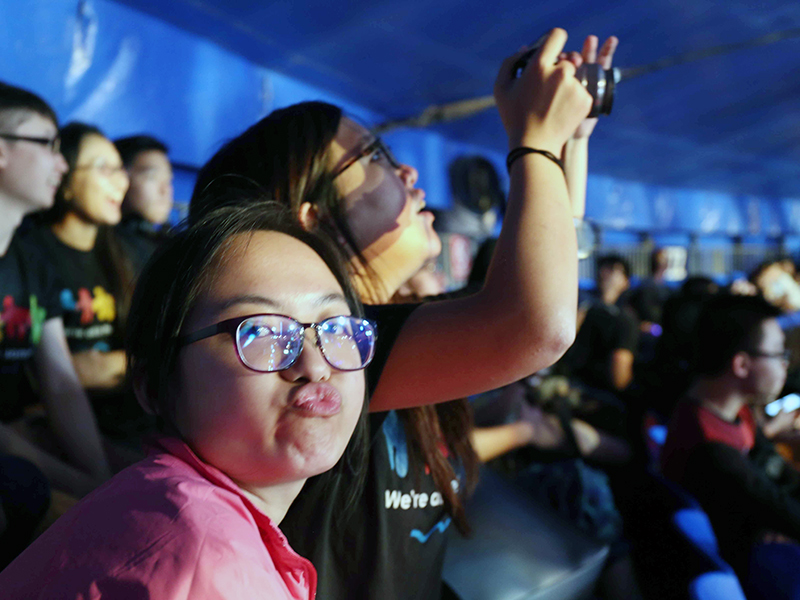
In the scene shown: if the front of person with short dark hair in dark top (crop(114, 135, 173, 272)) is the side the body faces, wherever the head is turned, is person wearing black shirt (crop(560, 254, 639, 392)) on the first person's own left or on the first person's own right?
on the first person's own left

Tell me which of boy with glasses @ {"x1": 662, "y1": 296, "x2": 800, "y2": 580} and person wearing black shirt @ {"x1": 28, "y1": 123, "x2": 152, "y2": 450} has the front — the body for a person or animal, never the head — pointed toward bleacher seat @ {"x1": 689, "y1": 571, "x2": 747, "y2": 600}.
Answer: the person wearing black shirt

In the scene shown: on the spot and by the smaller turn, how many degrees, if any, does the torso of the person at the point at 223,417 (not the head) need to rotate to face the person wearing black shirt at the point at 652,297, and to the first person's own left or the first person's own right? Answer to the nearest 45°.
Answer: approximately 90° to the first person's own left

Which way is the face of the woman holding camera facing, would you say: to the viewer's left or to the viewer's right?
to the viewer's right

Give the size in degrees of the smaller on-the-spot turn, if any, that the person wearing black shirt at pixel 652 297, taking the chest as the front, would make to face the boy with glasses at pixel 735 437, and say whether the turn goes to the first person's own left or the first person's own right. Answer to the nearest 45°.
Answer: approximately 45° to the first person's own right

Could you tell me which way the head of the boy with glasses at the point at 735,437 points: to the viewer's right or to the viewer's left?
to the viewer's right

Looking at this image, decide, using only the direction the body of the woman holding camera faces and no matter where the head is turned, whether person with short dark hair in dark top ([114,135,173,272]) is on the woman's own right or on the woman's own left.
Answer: on the woman's own left

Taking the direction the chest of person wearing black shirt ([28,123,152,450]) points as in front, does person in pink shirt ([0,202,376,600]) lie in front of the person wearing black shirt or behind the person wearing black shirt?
in front

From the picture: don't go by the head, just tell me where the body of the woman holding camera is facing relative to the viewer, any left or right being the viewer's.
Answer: facing to the right of the viewer

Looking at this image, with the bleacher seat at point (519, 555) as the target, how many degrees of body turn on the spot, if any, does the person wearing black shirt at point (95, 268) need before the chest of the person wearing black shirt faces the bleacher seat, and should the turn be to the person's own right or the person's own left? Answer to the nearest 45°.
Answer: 0° — they already face it
